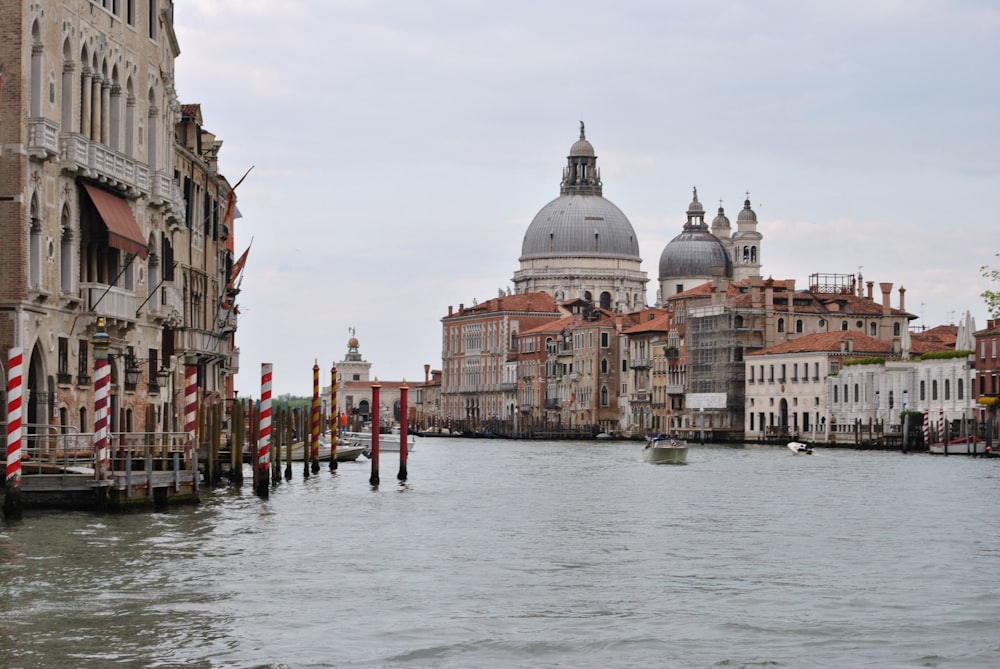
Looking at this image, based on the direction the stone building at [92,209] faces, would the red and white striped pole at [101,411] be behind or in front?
in front

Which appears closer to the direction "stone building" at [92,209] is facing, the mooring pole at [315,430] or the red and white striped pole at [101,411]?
the red and white striped pole

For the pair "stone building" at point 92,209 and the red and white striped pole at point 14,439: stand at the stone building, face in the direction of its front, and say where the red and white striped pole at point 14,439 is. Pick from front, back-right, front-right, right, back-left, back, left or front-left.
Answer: front-right

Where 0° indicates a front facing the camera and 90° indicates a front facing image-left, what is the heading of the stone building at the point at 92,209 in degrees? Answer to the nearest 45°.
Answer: approximately 315°
